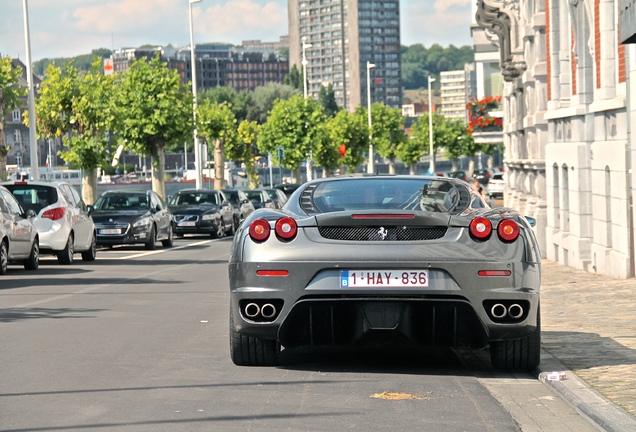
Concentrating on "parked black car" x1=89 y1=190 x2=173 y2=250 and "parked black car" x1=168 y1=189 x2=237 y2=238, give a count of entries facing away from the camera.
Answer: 0

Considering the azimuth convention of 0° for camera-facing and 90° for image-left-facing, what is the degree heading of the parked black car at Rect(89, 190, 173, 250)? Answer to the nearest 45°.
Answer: approximately 45°

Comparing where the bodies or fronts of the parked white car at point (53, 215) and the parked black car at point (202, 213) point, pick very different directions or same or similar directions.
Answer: very different directions

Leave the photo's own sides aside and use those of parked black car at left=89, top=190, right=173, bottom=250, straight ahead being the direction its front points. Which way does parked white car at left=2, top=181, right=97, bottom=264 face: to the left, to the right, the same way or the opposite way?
the opposite way

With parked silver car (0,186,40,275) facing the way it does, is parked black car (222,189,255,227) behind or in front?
in front

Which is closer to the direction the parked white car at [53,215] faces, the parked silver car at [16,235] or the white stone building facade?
the white stone building facade

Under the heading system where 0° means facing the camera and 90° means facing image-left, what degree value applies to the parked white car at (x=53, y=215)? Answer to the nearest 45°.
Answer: approximately 225°

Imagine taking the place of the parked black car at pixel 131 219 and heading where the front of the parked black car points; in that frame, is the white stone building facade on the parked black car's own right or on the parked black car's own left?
on the parked black car's own left
